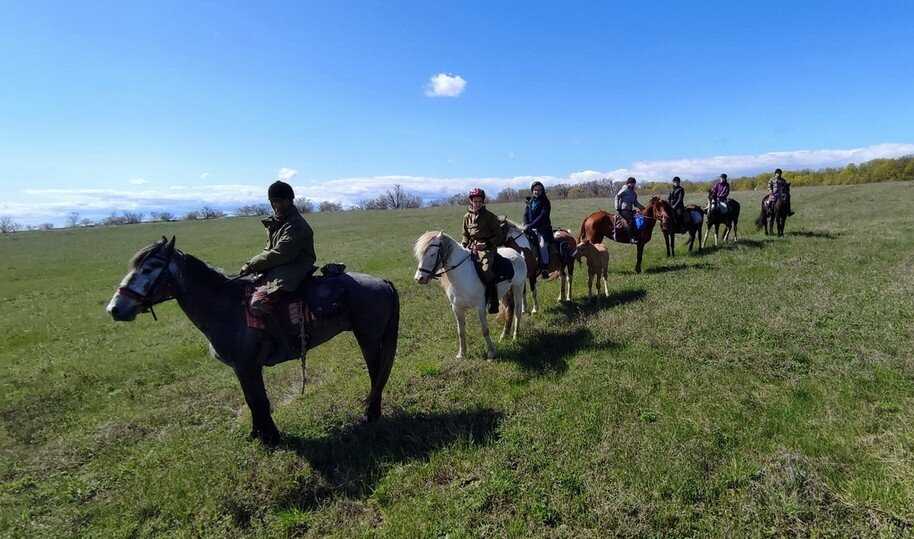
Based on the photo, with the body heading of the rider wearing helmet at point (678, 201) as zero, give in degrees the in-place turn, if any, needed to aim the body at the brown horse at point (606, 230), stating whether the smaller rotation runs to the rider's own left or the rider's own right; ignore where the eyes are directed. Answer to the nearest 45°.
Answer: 0° — they already face it

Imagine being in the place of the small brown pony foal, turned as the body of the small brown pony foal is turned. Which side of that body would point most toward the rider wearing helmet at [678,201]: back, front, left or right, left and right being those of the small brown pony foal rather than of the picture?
back

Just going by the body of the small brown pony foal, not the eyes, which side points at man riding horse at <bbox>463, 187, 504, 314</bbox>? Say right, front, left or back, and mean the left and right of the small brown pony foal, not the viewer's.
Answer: front

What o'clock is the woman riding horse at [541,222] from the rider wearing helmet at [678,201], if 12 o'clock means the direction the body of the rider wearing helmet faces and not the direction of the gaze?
The woman riding horse is roughly at 11 o'clock from the rider wearing helmet.

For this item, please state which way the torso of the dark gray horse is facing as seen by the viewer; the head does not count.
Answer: to the viewer's left

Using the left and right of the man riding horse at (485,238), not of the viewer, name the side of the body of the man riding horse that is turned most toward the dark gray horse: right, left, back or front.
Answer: front

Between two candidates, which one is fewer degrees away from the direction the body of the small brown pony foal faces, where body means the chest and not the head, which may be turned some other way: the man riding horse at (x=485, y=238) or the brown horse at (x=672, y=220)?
the man riding horse

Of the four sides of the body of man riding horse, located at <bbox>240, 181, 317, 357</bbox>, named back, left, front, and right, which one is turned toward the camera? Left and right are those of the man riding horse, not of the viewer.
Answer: left
